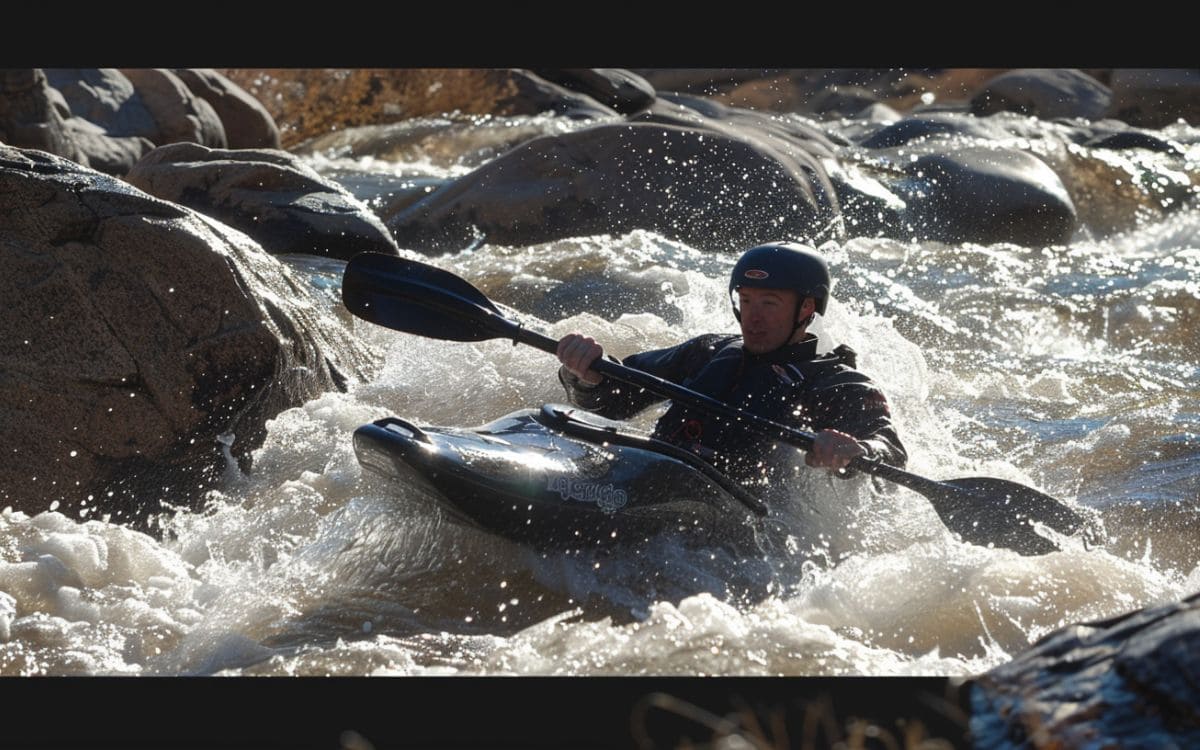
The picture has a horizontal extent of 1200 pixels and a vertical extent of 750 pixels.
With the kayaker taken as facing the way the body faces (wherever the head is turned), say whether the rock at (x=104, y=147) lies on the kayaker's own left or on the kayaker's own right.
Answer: on the kayaker's own right

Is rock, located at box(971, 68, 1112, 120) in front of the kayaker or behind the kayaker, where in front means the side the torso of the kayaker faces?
behind

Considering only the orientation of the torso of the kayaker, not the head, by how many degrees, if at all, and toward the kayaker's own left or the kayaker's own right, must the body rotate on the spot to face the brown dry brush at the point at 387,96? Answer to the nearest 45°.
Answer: approximately 135° to the kayaker's own right

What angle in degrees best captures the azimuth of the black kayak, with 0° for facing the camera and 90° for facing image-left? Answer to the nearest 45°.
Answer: approximately 45°

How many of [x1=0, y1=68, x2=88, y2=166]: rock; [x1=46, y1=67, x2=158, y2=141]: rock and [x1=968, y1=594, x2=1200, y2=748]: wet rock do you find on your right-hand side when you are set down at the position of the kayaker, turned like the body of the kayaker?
2

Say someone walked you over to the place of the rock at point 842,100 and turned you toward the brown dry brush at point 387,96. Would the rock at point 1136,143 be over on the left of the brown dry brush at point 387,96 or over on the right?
left

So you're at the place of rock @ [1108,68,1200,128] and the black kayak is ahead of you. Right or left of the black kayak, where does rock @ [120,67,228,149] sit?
right

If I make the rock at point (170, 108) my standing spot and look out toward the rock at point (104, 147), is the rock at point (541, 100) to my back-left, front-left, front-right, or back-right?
back-left

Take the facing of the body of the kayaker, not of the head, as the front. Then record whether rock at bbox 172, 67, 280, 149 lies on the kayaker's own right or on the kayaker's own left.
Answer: on the kayaker's own right

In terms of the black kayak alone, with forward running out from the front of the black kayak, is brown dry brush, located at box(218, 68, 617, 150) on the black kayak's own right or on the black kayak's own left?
on the black kayak's own right
